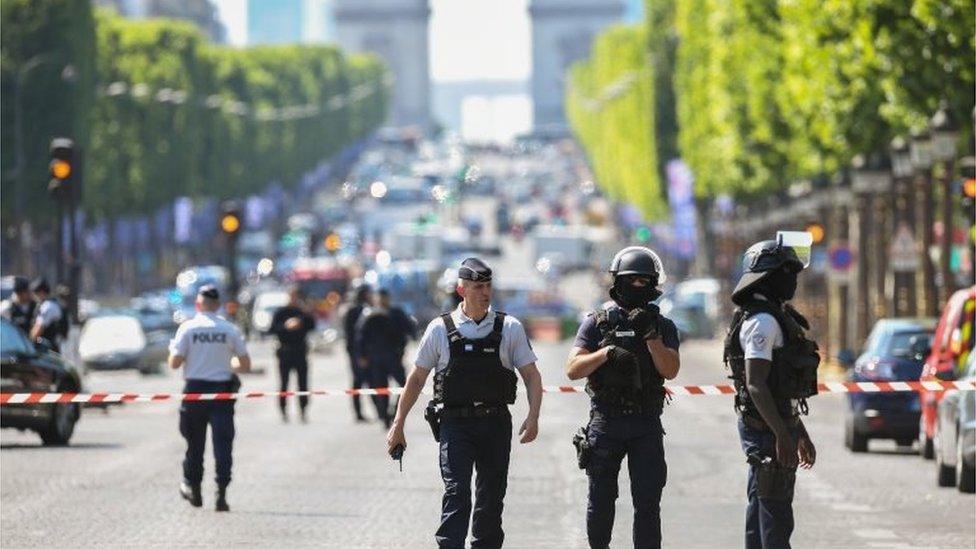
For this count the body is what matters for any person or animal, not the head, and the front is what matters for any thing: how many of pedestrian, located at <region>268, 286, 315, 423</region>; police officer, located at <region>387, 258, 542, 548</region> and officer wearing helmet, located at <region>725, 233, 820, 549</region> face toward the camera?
2

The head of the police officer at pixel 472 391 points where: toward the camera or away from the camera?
toward the camera

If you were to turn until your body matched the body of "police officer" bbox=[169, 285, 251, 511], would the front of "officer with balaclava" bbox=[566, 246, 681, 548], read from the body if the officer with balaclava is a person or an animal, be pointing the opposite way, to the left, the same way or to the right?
the opposite way

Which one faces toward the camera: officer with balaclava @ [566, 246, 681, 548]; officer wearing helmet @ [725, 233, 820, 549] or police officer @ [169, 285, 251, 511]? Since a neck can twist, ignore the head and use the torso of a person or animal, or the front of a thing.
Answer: the officer with balaclava

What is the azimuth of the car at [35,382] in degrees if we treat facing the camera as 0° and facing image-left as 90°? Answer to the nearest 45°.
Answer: approximately 315°

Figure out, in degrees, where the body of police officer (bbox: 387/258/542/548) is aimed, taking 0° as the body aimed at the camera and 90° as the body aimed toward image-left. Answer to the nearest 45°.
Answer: approximately 0°

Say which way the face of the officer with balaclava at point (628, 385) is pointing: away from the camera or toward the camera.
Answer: toward the camera

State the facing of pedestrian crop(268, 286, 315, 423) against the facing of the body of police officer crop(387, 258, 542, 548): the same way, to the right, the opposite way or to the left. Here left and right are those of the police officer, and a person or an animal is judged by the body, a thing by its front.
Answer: the same way

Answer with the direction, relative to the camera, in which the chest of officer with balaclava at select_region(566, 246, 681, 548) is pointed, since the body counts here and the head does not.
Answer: toward the camera

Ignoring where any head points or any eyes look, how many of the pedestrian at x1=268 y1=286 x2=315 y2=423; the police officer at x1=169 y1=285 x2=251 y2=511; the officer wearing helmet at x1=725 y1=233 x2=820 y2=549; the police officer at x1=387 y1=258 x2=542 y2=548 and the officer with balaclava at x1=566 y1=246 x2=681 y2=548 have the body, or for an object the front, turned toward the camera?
3
